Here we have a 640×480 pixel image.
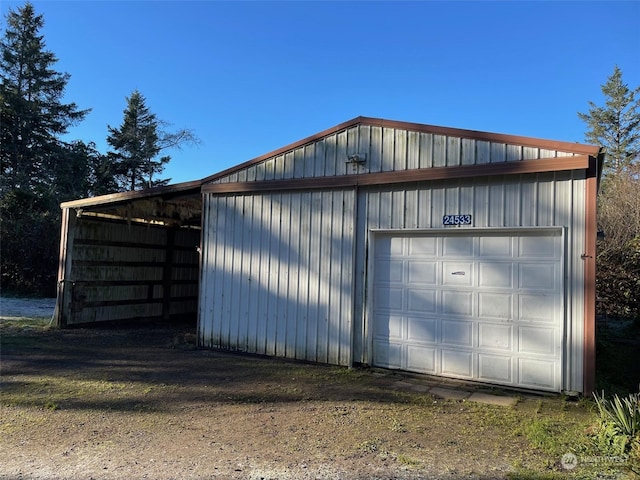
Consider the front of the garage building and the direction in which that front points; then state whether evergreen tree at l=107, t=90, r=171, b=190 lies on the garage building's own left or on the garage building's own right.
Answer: on the garage building's own right

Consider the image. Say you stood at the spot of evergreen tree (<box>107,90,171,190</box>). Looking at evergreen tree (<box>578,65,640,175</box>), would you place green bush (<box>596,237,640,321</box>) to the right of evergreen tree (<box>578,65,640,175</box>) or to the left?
right

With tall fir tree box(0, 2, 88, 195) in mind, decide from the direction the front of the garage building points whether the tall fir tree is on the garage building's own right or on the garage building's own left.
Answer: on the garage building's own right

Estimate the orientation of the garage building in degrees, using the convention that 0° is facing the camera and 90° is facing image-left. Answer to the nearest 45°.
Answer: approximately 45°

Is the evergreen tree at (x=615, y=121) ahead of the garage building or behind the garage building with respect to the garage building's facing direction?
behind

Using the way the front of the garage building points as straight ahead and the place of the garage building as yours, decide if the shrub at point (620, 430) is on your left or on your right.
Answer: on your left
